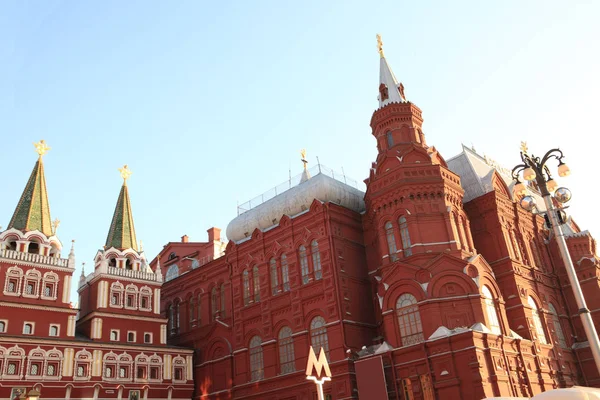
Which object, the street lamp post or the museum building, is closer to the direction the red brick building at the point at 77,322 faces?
the street lamp post

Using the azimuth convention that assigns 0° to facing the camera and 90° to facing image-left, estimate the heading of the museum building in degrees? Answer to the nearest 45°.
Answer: approximately 315°

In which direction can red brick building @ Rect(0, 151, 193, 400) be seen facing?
toward the camera

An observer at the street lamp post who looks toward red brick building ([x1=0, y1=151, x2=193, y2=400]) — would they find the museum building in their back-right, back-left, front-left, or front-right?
front-right

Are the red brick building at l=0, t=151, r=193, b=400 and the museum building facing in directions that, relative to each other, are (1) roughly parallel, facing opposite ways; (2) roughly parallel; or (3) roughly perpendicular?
roughly parallel

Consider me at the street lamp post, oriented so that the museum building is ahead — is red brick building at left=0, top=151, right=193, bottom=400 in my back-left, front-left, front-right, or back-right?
front-left

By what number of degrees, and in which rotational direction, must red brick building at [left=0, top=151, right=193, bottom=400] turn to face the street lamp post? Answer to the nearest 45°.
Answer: approximately 45° to its left

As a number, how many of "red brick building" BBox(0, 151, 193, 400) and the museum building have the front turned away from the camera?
0

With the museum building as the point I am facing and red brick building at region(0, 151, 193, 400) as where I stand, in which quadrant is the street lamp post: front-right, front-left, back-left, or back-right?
front-right
